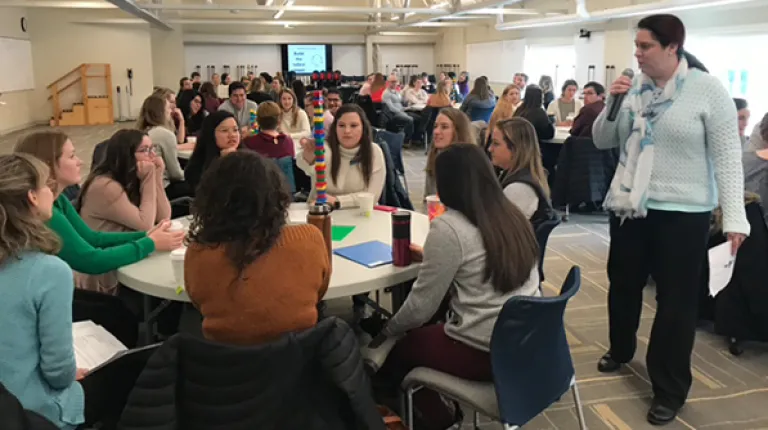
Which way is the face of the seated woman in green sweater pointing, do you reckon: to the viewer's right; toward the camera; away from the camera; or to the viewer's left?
to the viewer's right

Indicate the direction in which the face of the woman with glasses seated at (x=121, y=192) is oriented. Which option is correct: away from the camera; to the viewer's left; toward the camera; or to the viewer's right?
to the viewer's right

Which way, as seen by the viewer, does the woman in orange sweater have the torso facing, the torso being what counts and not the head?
away from the camera

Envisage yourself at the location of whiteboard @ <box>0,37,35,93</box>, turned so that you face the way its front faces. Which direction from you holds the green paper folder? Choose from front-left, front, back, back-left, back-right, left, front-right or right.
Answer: front-right

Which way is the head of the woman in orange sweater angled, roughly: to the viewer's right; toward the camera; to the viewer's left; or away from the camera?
away from the camera

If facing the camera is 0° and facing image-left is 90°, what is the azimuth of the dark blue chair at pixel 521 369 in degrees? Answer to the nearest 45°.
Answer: approximately 135°

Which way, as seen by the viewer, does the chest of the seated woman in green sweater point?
to the viewer's right

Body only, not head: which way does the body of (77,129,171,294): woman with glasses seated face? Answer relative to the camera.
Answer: to the viewer's right
